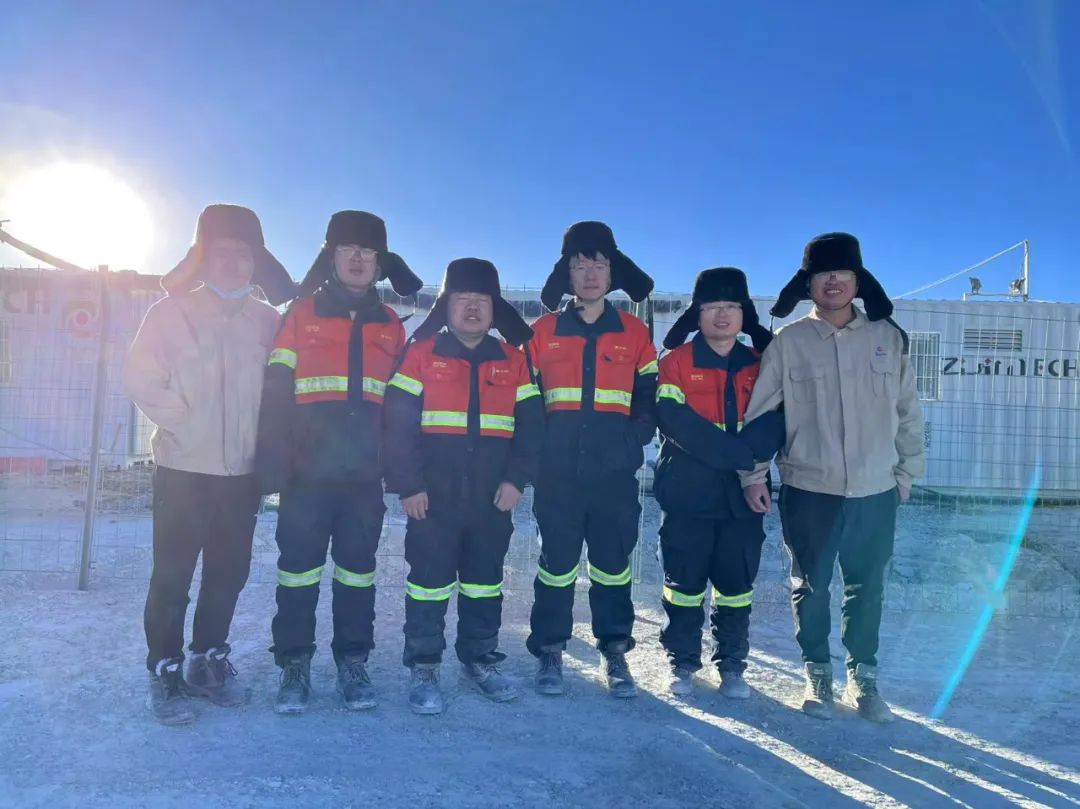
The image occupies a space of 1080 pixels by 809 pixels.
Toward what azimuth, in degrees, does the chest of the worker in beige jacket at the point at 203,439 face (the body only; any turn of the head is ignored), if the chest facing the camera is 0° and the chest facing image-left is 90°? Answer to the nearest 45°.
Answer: approximately 315°

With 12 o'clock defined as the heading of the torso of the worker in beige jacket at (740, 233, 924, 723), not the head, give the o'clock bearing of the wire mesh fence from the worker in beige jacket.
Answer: The wire mesh fence is roughly at 5 o'clock from the worker in beige jacket.

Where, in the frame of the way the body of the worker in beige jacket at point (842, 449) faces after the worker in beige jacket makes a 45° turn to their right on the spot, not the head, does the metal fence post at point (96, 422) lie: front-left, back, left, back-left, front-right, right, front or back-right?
front-right

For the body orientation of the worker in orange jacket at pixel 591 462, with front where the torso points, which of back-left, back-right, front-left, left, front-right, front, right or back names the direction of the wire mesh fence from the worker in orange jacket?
back

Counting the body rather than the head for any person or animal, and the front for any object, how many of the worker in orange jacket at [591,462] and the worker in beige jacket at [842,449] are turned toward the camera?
2

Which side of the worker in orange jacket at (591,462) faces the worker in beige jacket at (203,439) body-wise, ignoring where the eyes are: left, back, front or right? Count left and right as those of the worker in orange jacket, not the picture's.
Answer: right

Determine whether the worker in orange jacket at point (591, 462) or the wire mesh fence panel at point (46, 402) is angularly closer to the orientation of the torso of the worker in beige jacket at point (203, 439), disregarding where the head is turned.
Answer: the worker in orange jacket

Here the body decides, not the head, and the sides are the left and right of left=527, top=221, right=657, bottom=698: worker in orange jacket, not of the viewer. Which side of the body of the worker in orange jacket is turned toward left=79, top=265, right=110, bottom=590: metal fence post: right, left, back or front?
right

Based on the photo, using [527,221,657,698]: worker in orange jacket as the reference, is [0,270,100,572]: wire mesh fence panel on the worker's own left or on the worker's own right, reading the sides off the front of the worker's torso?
on the worker's own right

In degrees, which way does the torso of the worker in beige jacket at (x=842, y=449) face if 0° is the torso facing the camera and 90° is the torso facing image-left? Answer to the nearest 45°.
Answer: approximately 0°

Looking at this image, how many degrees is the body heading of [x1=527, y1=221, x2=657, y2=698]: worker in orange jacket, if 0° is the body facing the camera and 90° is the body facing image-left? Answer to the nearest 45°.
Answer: approximately 0°
